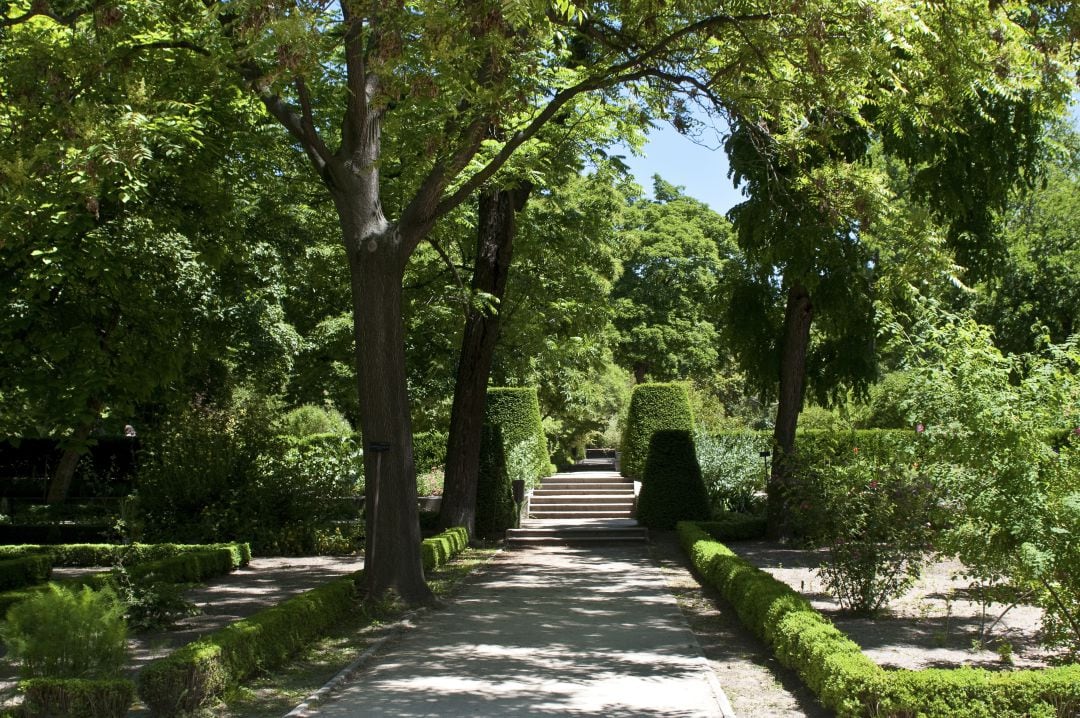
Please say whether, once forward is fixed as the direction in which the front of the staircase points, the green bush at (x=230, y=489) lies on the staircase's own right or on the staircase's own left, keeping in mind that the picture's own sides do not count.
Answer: on the staircase's own right

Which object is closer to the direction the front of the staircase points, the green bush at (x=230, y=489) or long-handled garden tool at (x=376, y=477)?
the long-handled garden tool

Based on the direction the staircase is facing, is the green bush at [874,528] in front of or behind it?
in front

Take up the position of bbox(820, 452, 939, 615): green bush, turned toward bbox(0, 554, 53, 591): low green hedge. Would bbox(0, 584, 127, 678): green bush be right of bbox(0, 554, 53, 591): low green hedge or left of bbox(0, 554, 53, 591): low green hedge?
left

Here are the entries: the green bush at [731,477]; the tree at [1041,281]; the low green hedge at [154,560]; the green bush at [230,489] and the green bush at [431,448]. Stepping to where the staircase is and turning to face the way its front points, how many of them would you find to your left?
2

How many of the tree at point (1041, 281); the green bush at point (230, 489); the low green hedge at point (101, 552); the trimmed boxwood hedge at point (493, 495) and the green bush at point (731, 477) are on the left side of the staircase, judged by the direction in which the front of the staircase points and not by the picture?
2

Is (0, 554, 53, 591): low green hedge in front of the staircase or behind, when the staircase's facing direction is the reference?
in front

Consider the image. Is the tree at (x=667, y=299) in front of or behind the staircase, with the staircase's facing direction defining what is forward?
behind

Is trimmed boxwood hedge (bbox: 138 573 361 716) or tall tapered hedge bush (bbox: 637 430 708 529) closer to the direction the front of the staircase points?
the trimmed boxwood hedge

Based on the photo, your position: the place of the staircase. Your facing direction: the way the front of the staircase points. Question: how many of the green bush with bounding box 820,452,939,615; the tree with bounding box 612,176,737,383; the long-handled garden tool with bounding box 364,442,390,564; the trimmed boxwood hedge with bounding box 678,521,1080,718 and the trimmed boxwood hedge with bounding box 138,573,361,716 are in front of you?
4

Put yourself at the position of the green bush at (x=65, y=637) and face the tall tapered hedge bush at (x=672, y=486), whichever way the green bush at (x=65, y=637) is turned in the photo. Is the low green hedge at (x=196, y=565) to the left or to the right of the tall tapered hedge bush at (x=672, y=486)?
left

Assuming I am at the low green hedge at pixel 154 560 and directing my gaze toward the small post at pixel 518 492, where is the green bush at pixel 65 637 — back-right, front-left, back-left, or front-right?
back-right

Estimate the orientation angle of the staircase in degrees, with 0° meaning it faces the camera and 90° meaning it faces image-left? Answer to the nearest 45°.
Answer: approximately 0°
